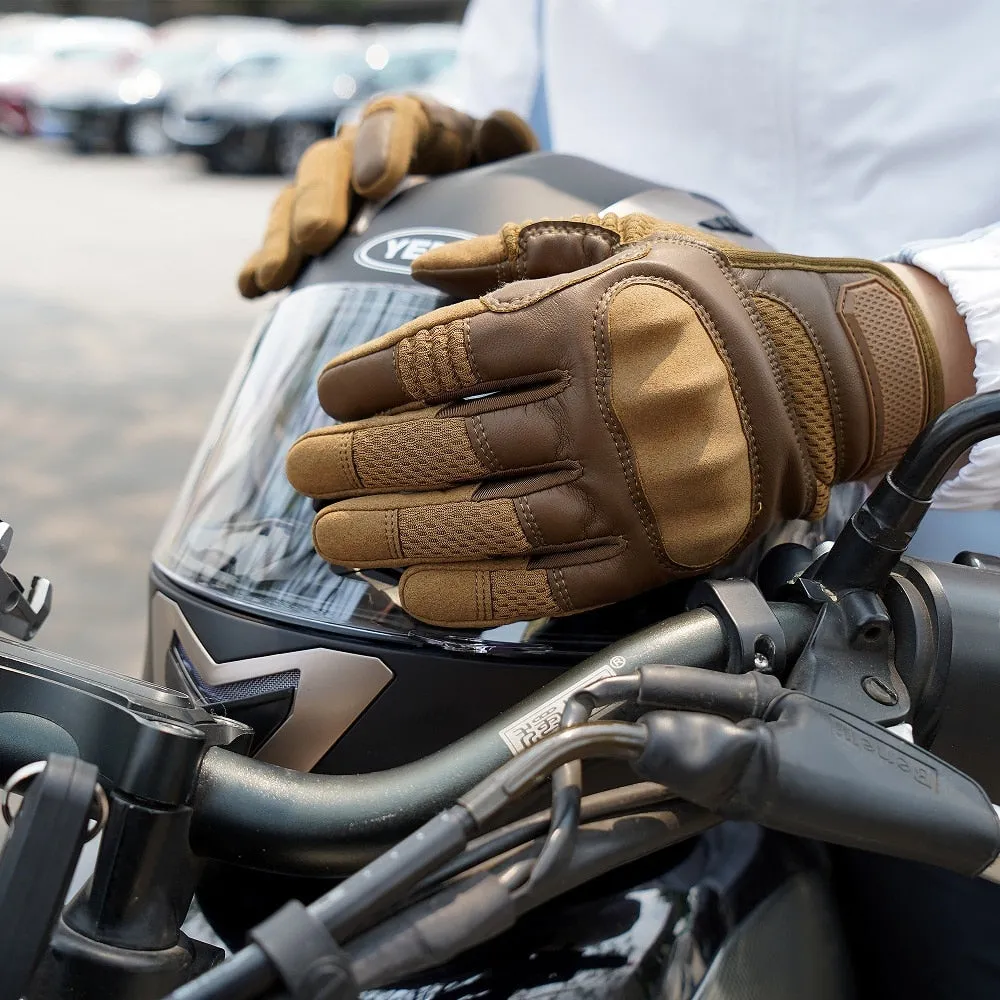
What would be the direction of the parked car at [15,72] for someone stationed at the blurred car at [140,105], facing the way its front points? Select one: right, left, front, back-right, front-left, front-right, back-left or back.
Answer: right

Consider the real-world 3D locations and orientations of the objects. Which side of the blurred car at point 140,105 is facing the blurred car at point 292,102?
left

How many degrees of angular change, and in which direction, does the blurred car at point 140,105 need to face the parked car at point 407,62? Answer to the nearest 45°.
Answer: approximately 135° to its left

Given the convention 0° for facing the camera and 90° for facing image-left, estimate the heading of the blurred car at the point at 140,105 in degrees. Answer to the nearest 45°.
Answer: approximately 45°
